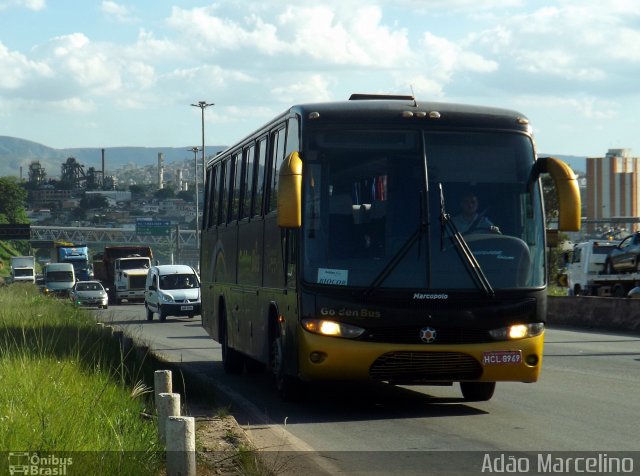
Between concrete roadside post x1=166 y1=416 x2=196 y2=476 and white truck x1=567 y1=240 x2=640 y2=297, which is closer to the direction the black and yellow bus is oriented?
the concrete roadside post

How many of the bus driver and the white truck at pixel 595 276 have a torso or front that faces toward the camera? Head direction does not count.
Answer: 1

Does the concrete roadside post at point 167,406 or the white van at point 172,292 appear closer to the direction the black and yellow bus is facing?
the concrete roadside post

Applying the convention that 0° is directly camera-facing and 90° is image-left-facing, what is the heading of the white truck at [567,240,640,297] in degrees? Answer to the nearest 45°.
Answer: approximately 135°

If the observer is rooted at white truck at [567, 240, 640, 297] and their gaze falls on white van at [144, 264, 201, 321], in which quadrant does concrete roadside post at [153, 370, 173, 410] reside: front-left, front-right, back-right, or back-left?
front-left

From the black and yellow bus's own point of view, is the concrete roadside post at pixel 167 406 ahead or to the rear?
ahead

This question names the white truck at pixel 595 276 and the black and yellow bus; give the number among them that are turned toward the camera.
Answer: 1

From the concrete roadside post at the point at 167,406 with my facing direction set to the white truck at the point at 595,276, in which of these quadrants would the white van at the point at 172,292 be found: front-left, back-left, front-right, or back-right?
front-left

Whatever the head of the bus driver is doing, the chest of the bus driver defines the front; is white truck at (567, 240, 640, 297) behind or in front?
behind

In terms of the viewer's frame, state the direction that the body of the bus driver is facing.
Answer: toward the camera

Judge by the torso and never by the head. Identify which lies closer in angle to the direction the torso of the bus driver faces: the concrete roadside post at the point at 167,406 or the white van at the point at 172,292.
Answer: the concrete roadside post

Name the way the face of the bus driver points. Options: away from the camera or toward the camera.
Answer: toward the camera

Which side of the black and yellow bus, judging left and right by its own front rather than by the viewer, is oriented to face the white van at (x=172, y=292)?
back

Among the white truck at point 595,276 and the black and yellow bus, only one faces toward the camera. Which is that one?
the black and yellow bus

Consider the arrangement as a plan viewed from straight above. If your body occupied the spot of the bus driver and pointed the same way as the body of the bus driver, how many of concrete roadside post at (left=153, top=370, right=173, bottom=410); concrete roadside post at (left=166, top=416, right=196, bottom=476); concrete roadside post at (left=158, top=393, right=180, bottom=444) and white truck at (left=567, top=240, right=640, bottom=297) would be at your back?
1

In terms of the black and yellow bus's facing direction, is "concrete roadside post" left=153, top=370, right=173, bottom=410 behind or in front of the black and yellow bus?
in front

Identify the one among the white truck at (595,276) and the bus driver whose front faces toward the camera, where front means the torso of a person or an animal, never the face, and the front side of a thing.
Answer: the bus driver

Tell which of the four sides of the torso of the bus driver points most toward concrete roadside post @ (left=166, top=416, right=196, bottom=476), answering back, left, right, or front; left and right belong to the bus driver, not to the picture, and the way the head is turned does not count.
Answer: front
